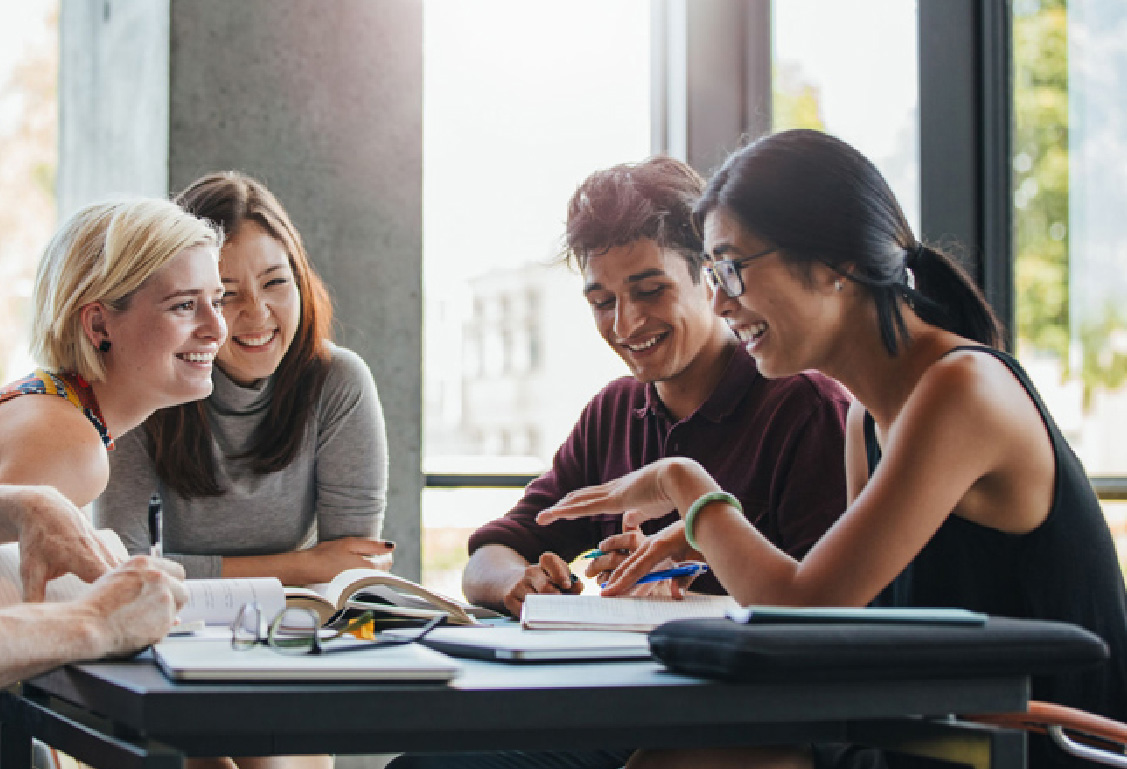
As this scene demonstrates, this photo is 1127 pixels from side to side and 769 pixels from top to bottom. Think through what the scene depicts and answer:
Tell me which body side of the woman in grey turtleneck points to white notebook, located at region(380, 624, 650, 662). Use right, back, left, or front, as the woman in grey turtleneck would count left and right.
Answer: front

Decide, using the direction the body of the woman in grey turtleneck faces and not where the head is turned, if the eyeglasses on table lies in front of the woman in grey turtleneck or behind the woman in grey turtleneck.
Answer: in front

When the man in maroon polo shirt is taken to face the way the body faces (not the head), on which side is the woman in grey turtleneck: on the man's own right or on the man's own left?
on the man's own right

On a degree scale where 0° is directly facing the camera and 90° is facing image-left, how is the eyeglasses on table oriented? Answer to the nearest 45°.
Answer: approximately 45°

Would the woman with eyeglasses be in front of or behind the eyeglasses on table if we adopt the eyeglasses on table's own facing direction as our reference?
behind

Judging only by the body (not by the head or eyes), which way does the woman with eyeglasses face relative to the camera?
to the viewer's left

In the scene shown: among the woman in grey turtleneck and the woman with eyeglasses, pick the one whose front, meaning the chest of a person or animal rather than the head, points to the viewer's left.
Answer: the woman with eyeglasses

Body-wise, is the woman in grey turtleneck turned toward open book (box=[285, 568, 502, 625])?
yes

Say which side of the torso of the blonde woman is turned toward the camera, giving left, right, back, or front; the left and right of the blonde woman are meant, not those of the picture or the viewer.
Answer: right

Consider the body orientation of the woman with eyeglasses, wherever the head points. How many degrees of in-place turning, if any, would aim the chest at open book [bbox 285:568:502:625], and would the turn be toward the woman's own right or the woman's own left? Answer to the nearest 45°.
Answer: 0° — they already face it

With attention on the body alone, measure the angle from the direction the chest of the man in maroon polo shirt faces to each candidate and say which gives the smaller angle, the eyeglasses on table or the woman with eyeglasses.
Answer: the eyeglasses on table

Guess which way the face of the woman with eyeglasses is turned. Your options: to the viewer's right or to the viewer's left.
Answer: to the viewer's left

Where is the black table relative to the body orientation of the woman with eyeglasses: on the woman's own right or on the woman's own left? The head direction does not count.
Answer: on the woman's own left

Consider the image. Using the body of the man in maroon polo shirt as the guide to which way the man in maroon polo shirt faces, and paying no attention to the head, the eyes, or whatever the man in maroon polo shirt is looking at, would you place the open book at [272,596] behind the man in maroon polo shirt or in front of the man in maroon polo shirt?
in front
